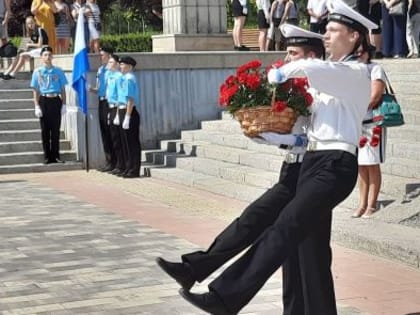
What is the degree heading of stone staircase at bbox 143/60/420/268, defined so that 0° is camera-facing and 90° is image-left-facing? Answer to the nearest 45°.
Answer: approximately 45°

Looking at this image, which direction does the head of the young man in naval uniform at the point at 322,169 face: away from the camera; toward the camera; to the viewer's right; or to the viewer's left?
to the viewer's left

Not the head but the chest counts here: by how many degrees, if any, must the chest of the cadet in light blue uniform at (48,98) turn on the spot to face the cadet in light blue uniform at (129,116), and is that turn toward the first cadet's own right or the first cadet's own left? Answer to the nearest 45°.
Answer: approximately 45° to the first cadet's own left

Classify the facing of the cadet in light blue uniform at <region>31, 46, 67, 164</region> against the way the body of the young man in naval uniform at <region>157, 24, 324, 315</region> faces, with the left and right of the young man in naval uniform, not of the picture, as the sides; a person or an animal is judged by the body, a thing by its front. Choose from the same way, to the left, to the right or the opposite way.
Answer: to the left

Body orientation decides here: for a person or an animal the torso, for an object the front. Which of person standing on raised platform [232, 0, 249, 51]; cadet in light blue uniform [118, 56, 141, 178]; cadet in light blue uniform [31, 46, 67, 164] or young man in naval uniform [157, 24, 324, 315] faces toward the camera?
cadet in light blue uniform [31, 46, 67, 164]
